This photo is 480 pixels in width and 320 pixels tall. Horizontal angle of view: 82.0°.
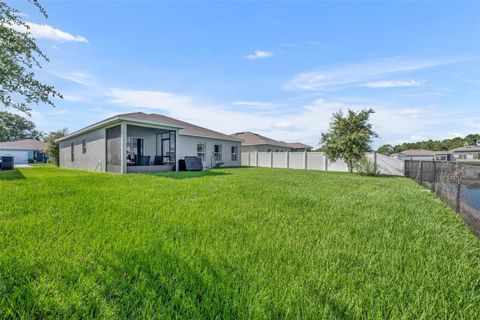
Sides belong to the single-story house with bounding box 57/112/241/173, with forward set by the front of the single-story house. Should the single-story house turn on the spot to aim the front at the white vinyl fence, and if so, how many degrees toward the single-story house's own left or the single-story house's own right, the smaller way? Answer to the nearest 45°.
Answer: approximately 135° to the single-story house's own right

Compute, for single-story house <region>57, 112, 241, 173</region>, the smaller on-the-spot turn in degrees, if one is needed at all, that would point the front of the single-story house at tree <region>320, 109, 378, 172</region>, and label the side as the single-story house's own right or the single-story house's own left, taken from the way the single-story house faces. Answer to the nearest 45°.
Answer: approximately 135° to the single-story house's own right

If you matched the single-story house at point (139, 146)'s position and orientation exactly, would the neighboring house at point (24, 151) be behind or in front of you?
in front

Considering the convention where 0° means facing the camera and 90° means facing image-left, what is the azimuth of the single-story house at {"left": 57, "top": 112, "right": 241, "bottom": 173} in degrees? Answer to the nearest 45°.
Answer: approximately 135°

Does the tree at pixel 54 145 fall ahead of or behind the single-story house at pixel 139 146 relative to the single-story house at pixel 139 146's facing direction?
ahead

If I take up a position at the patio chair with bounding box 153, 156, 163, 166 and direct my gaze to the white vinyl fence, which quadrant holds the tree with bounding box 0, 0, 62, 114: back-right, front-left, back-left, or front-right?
back-right

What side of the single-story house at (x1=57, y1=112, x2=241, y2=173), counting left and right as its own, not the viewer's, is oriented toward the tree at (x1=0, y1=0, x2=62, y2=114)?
left
